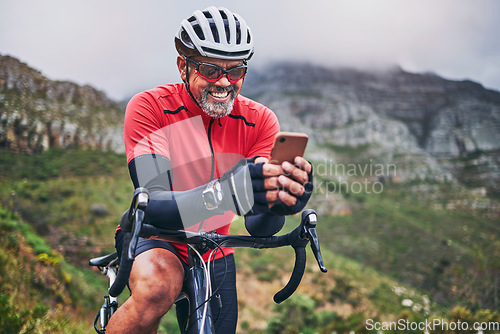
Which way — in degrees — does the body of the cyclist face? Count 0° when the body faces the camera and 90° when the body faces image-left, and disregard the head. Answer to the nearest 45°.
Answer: approximately 315°

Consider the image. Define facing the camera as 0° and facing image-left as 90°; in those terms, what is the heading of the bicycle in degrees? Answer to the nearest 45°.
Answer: approximately 315°
